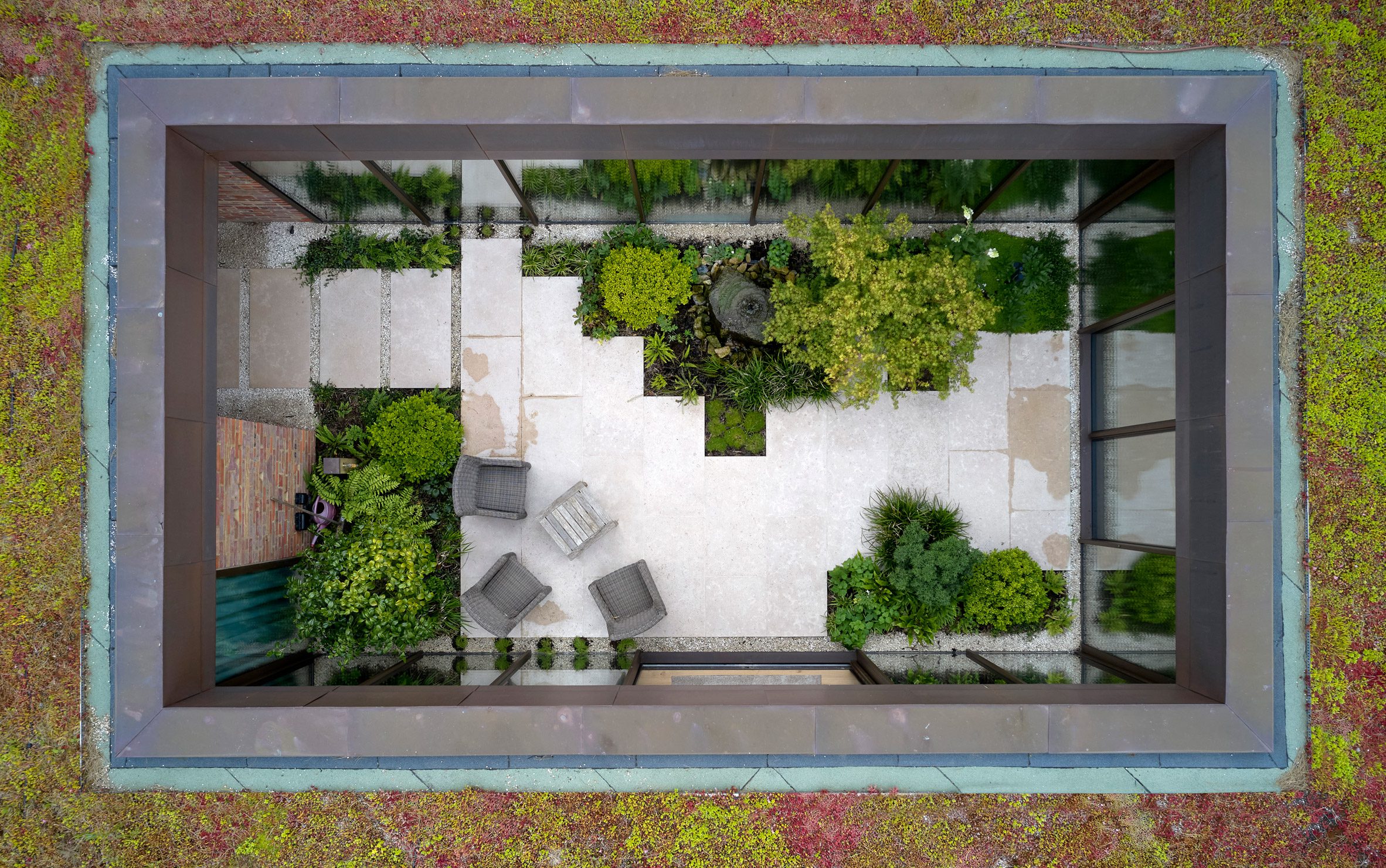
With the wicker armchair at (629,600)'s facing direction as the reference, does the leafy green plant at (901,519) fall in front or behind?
behind

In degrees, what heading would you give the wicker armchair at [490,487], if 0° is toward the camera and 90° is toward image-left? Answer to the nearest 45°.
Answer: approximately 270°

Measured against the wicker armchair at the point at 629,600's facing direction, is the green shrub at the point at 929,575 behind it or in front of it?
behind

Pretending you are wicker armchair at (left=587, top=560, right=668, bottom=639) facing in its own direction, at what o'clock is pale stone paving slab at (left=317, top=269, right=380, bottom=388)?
The pale stone paving slab is roughly at 11 o'clock from the wicker armchair.

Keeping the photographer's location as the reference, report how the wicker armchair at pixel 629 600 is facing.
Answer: facing away from the viewer and to the left of the viewer

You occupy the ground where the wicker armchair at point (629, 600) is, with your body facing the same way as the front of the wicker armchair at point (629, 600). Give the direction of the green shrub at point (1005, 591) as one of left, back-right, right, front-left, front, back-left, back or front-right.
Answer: back-right
